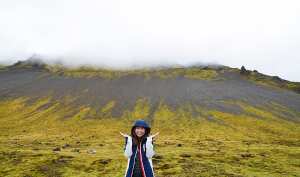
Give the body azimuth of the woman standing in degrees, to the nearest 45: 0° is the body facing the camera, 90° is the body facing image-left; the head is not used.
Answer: approximately 0°
